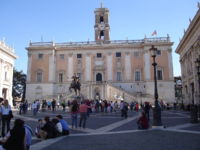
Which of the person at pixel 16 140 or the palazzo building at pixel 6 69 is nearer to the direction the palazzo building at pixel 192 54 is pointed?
the palazzo building

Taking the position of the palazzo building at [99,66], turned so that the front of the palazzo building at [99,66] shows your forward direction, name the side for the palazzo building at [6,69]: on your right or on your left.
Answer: on your right

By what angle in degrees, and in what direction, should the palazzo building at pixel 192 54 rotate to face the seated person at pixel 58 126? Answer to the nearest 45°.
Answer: approximately 90° to its left

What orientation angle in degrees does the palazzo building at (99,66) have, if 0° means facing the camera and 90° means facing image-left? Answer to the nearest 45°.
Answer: approximately 0°

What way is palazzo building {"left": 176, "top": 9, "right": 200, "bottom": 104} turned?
to the viewer's left

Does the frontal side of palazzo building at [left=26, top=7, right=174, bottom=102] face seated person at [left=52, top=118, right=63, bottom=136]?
yes

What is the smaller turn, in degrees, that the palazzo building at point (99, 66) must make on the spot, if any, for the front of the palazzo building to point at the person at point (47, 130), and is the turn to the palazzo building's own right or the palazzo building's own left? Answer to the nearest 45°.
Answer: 0° — it already faces them
